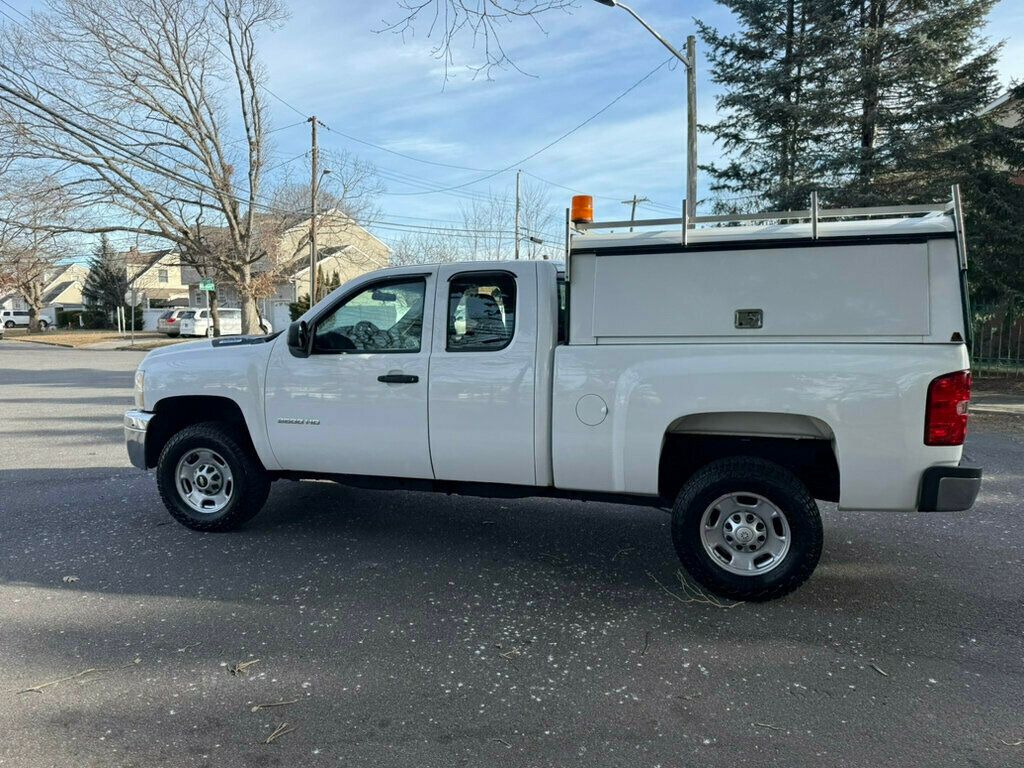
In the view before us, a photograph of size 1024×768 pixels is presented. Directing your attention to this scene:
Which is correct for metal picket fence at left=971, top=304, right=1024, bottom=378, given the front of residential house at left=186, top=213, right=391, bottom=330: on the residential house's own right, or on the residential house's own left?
on the residential house's own left

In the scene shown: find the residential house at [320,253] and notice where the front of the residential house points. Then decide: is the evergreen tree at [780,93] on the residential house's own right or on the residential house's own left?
on the residential house's own left

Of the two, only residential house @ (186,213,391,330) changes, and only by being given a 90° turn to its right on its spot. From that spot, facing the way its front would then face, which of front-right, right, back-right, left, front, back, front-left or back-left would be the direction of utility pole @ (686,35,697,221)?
back-left

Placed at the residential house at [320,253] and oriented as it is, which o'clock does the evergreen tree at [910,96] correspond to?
The evergreen tree is roughly at 10 o'clock from the residential house.

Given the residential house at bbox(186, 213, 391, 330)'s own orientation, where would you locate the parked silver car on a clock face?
The parked silver car is roughly at 2 o'clock from the residential house.

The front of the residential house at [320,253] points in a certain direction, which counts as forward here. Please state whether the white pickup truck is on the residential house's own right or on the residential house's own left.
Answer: on the residential house's own left

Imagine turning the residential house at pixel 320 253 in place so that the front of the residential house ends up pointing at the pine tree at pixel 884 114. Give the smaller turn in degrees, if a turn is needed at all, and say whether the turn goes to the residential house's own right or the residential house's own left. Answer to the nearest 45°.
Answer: approximately 45° to the residential house's own left
